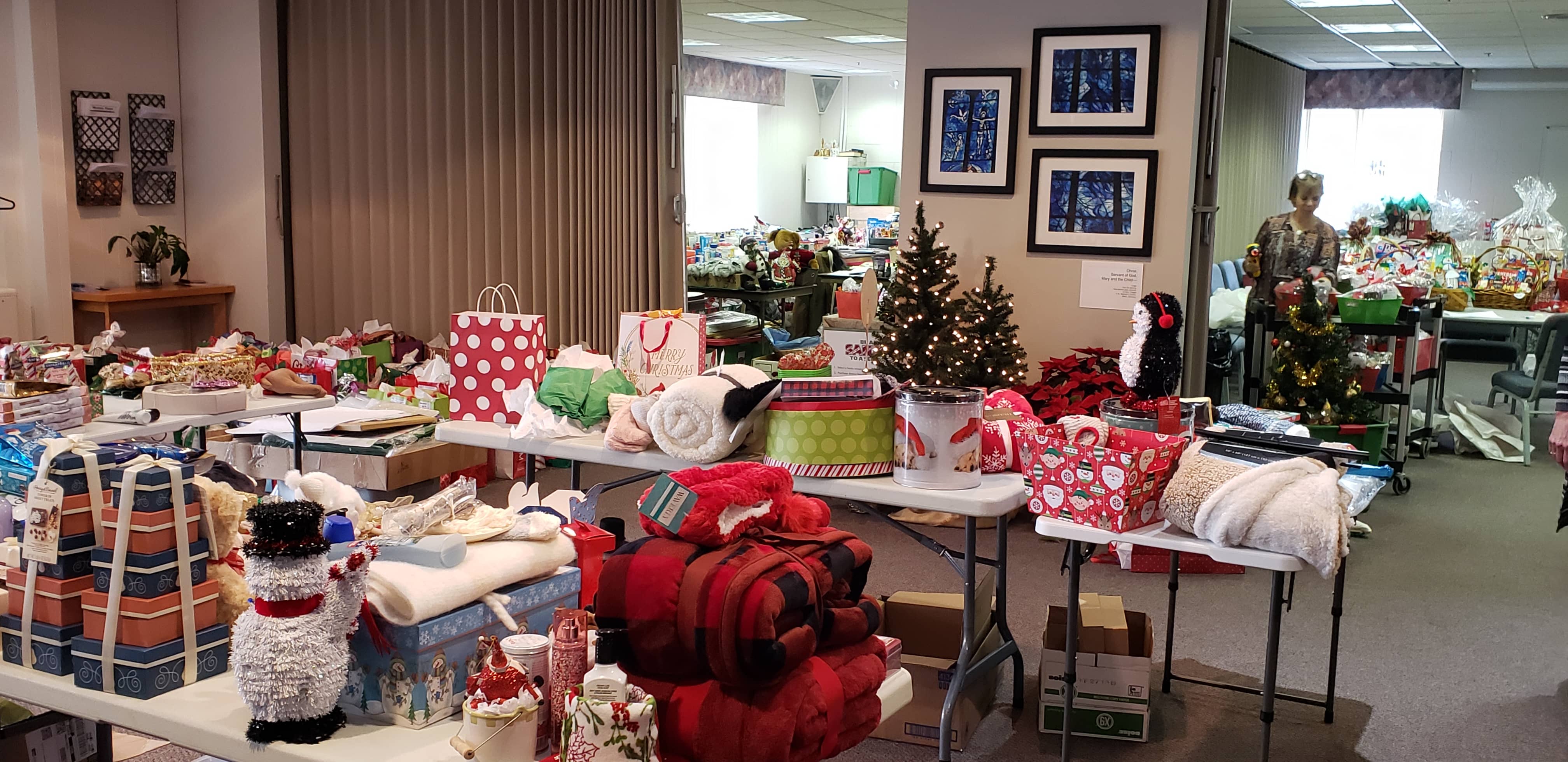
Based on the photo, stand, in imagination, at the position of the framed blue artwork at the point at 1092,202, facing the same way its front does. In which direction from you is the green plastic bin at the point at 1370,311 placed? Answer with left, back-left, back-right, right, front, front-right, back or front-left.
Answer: back-left

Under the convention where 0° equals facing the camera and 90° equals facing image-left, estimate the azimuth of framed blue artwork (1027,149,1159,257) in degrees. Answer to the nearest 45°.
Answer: approximately 0°

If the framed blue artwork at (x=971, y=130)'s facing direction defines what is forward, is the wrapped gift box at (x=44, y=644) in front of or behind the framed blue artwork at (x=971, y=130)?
in front

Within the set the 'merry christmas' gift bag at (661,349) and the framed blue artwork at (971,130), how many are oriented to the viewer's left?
0
